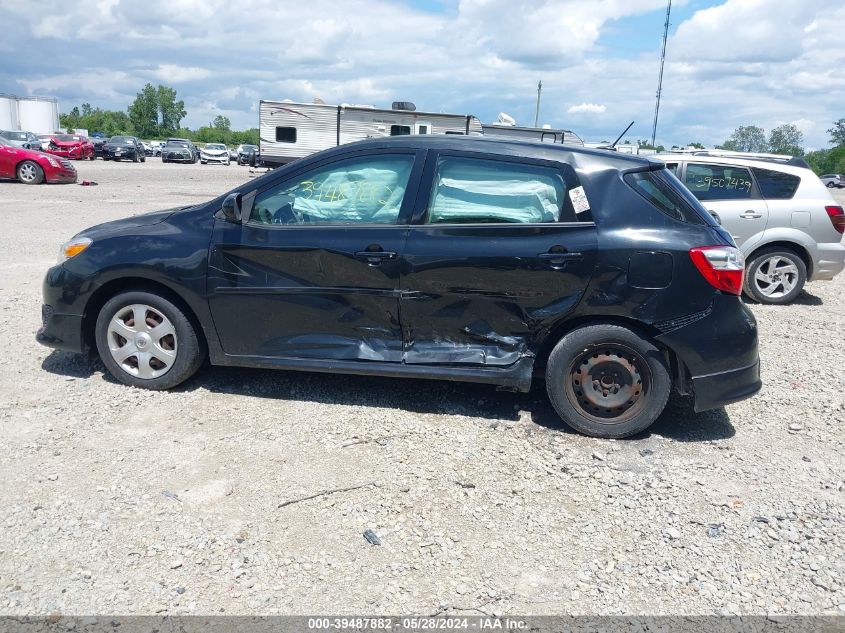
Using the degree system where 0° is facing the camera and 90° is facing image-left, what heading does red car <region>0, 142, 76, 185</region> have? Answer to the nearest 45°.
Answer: approximately 315°

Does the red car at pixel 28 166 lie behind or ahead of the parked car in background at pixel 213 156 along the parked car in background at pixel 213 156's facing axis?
ahead

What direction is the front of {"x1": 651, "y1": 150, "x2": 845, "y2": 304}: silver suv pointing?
to the viewer's left

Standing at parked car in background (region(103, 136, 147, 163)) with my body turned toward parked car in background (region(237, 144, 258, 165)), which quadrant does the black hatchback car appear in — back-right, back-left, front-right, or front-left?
back-right

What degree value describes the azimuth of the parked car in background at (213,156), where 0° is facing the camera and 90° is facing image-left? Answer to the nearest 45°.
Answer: approximately 0°

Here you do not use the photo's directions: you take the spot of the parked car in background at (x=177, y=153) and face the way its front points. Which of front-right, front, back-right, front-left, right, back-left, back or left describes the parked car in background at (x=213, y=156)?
back-left

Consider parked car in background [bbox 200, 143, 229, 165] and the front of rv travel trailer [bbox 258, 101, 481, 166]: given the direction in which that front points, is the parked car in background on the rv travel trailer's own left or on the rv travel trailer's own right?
on the rv travel trailer's own left

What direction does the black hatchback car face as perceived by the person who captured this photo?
facing to the left of the viewer

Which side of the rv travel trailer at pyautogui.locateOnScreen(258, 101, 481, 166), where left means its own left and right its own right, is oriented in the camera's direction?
right
